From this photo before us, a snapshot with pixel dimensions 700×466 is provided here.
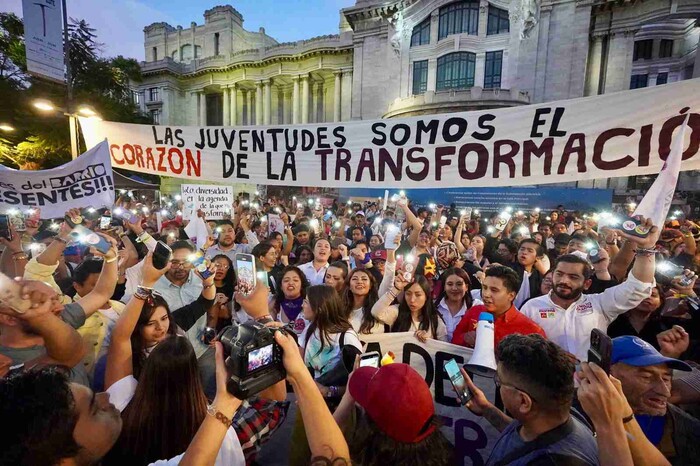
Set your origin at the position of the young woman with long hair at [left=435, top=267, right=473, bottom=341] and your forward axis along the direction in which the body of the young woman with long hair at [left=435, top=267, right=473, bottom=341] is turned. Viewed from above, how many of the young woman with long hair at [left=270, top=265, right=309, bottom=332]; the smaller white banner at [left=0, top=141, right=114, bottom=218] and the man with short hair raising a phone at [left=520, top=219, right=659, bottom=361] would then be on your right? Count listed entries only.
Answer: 2

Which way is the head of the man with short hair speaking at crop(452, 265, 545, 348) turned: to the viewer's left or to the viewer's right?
to the viewer's left

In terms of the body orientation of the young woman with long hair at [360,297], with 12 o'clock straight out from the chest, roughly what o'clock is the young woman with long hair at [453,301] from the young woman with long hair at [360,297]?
the young woman with long hair at [453,301] is roughly at 9 o'clock from the young woman with long hair at [360,297].

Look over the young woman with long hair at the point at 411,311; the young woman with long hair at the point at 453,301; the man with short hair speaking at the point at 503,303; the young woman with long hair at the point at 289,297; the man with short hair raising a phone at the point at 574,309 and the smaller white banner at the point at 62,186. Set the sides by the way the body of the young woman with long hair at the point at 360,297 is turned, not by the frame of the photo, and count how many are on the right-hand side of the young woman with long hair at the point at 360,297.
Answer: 2

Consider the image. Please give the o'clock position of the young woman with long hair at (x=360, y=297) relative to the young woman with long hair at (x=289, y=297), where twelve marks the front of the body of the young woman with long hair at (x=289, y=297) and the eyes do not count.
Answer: the young woman with long hair at (x=360, y=297) is roughly at 10 o'clock from the young woman with long hair at (x=289, y=297).

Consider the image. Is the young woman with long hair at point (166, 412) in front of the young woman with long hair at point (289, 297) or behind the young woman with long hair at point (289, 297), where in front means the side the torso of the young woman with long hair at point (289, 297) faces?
in front

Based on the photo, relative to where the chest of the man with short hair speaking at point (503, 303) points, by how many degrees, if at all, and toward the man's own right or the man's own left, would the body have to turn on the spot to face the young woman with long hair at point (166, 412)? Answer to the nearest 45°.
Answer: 0° — they already face them

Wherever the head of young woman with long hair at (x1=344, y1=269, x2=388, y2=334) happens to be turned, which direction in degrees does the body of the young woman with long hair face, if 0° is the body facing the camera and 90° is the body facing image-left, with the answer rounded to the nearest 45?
approximately 0°

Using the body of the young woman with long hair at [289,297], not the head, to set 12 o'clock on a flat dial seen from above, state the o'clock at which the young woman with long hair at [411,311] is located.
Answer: the young woman with long hair at [411,311] is roughly at 10 o'clock from the young woman with long hair at [289,297].
